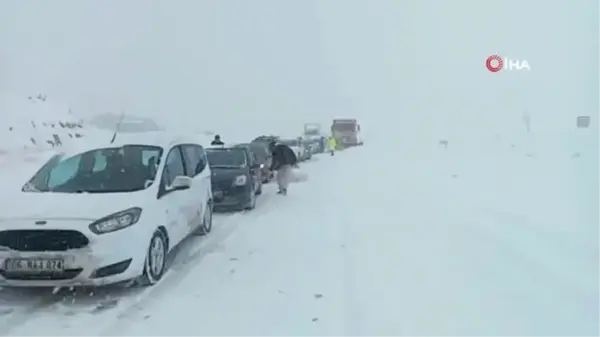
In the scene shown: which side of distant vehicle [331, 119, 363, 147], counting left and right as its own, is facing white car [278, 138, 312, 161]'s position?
front

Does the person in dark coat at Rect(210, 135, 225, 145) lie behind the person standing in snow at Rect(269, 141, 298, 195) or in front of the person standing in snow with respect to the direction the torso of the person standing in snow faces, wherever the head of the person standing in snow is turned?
in front

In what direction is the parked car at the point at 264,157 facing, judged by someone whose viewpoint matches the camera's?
facing the viewer

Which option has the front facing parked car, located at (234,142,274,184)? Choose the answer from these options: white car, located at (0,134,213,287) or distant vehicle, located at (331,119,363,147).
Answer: the distant vehicle

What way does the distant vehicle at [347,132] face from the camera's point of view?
toward the camera

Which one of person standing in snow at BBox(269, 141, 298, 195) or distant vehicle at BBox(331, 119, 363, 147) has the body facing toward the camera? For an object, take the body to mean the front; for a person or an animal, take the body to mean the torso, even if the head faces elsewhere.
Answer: the distant vehicle

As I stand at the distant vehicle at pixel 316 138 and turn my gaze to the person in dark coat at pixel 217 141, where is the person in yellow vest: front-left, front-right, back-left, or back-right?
front-left

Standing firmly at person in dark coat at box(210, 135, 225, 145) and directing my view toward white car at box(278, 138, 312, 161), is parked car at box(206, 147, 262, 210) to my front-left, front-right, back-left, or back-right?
back-right

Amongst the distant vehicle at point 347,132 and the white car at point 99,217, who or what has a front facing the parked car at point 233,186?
the distant vehicle

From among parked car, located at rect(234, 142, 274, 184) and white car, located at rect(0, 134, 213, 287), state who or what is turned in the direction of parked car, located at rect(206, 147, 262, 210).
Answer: parked car, located at rect(234, 142, 274, 184)

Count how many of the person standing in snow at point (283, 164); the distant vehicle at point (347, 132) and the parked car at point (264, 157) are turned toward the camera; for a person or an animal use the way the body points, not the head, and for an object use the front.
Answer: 2

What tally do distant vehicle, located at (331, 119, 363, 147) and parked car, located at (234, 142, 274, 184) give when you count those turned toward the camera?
2

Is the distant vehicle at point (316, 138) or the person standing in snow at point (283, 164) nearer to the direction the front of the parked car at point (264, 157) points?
the person standing in snow

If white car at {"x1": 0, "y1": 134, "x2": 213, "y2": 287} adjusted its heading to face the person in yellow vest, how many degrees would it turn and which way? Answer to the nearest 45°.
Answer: approximately 180°

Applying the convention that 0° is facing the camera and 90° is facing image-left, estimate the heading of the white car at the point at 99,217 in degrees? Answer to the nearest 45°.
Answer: approximately 45°
